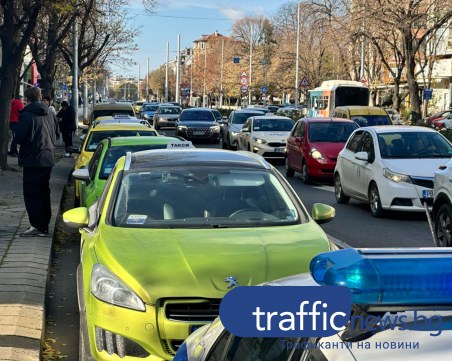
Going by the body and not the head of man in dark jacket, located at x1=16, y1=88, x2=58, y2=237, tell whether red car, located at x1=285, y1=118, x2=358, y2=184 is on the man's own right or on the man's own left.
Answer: on the man's own right

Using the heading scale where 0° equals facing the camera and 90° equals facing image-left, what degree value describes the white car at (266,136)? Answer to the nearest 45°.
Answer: approximately 315°

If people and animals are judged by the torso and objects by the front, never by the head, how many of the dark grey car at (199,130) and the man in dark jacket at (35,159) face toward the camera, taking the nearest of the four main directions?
1

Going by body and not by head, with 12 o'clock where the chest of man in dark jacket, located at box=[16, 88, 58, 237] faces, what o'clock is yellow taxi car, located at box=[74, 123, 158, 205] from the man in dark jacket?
The yellow taxi car is roughly at 2 o'clock from the man in dark jacket.

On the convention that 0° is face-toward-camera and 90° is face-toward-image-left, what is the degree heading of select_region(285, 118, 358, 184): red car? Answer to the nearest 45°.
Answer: approximately 315°

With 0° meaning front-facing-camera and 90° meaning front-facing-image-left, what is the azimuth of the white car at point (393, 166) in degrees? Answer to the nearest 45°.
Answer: approximately 315°

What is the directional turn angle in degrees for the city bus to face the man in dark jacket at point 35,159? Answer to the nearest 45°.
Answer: approximately 45° to its right

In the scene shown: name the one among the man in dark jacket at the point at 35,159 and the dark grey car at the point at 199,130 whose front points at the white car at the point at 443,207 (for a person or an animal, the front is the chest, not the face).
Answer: the dark grey car

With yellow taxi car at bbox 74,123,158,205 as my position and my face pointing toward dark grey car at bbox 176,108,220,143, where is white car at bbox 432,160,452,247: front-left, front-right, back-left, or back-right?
back-right

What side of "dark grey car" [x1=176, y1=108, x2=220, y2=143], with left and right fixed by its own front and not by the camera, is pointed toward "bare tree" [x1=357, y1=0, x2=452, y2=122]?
left

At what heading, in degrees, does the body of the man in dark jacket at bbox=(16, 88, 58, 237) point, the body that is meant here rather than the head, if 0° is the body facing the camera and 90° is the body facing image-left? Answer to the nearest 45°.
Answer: approximately 135°

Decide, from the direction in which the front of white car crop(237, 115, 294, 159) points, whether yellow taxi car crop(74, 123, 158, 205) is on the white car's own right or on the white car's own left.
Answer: on the white car's own right
